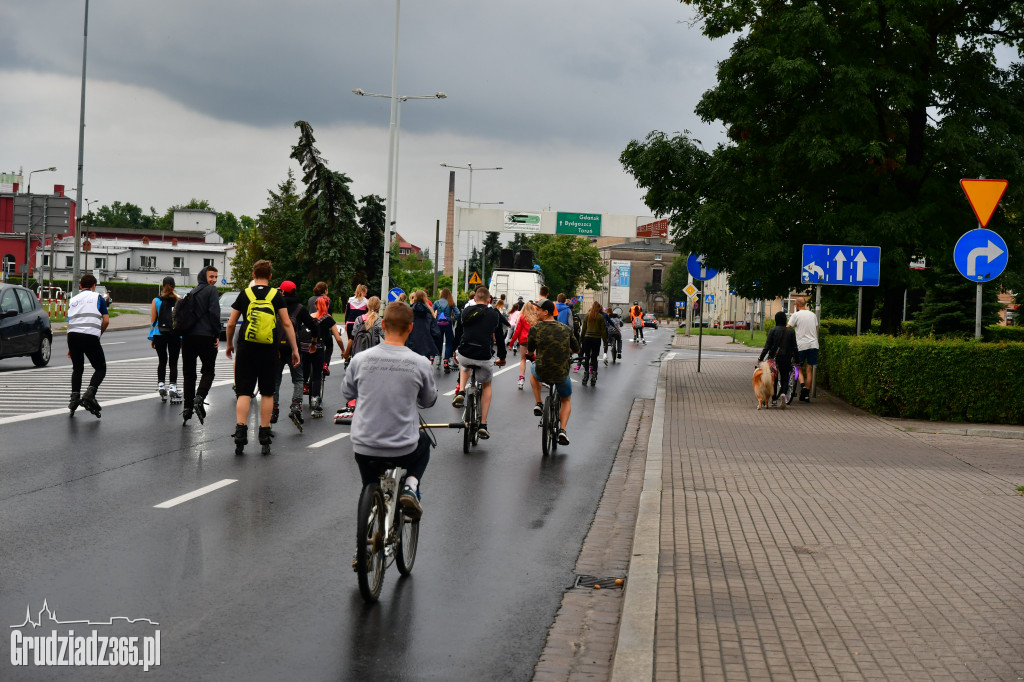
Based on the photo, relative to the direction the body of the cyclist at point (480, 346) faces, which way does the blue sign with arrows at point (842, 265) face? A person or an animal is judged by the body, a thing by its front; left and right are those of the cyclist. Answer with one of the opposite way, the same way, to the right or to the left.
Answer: the opposite way

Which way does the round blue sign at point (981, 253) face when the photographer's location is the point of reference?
facing the viewer

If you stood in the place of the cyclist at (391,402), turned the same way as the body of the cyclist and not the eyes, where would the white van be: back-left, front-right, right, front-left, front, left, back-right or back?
front

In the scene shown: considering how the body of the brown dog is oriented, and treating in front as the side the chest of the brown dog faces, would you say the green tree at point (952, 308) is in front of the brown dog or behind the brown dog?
in front

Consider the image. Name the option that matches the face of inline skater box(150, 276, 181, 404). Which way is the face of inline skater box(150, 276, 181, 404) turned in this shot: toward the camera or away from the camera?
away from the camera

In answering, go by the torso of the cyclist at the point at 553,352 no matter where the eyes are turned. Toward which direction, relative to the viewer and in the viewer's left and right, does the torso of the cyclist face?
facing away from the viewer

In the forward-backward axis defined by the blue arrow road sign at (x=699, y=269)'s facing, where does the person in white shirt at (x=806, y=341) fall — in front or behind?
in front

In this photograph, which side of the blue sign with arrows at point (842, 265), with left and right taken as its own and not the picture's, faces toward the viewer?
front

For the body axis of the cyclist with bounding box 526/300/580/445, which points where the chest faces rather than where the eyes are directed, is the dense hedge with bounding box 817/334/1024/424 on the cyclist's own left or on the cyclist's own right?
on the cyclist's own right

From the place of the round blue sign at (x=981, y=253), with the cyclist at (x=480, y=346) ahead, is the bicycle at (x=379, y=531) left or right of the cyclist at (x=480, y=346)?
left

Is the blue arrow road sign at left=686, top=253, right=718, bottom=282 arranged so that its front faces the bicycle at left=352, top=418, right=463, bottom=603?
yes

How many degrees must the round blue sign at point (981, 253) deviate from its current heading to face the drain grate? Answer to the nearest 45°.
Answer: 0° — it already faces it

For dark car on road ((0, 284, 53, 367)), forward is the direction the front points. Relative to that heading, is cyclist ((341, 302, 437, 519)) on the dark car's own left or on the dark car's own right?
on the dark car's own left

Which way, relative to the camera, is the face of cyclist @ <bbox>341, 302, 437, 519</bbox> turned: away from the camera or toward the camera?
away from the camera

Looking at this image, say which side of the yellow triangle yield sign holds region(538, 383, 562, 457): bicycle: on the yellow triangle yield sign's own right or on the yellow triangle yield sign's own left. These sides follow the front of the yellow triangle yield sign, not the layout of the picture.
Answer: on the yellow triangle yield sign's own right

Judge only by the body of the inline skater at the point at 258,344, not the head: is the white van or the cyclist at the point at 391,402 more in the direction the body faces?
the white van

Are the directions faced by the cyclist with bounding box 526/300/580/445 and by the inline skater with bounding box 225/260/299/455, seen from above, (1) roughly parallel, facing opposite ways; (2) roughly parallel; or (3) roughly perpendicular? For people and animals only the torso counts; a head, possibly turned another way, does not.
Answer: roughly parallel
